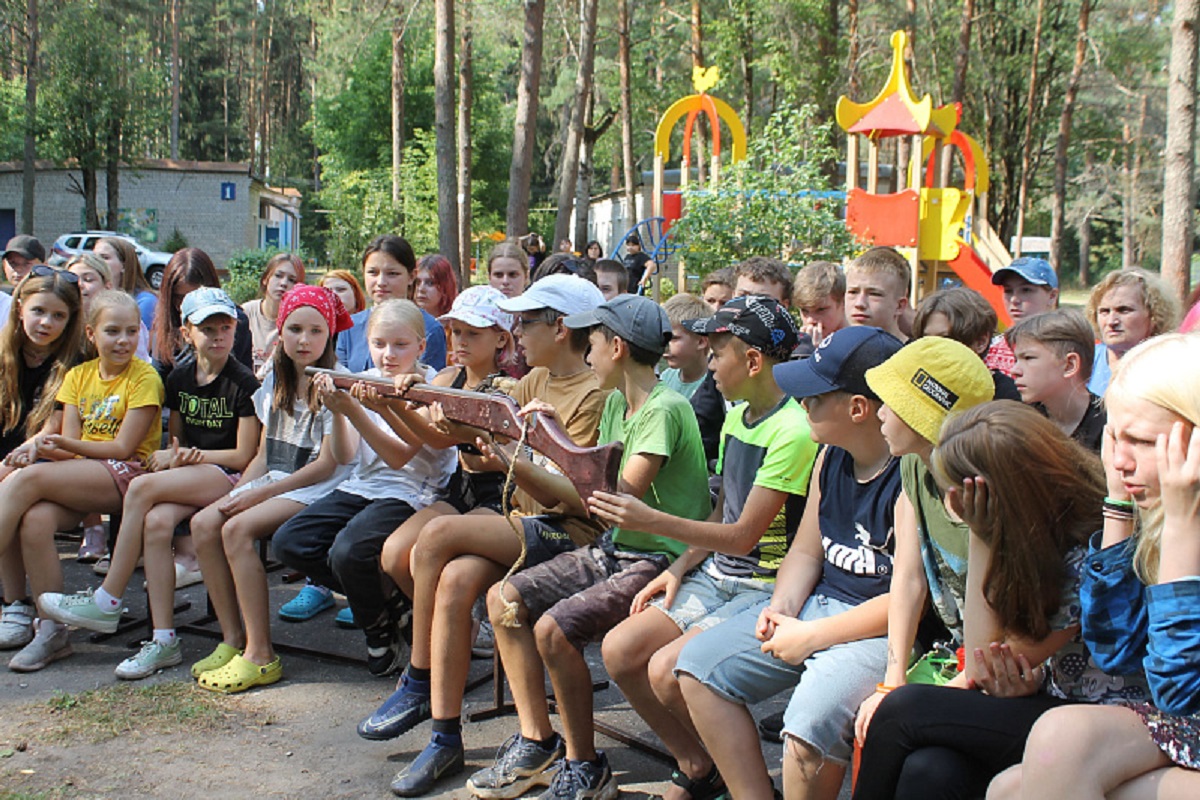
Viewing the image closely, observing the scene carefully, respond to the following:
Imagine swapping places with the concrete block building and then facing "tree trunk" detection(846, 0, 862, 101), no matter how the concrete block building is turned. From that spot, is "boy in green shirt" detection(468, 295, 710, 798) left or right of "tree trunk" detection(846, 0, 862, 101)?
right

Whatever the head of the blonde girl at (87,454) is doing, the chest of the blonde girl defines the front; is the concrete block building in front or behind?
behind

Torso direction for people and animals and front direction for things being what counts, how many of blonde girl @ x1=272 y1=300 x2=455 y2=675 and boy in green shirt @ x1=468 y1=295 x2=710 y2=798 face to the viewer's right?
0

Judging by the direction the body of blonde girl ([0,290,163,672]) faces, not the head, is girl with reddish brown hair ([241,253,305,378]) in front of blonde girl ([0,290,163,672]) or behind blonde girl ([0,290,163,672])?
behind

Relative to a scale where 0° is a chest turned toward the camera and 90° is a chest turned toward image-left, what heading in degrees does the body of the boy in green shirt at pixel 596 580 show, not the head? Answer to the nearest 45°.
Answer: approximately 45°

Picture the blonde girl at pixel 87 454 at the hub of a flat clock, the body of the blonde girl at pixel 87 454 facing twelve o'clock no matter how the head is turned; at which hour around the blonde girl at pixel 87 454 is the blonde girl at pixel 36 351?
the blonde girl at pixel 36 351 is roughly at 4 o'clock from the blonde girl at pixel 87 454.

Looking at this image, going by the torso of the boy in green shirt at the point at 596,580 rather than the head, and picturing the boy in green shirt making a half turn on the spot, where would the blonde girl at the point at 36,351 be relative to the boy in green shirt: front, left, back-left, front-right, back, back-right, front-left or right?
left

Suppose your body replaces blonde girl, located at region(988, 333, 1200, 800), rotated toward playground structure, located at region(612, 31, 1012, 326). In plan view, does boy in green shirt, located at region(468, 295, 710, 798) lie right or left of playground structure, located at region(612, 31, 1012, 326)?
left

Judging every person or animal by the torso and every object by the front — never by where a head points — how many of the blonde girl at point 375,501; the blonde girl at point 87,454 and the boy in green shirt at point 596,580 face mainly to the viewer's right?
0

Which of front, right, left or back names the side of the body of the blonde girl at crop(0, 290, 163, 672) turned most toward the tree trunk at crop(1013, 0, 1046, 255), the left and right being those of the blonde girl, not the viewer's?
back

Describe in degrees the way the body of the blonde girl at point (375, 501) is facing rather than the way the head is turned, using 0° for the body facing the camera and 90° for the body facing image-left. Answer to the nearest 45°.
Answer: approximately 45°

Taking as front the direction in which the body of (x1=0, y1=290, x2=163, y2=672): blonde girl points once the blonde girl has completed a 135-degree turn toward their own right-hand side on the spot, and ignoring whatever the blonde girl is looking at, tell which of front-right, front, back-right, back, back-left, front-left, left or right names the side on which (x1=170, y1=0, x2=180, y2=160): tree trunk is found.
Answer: front
